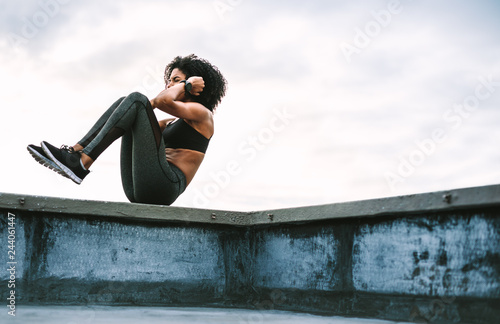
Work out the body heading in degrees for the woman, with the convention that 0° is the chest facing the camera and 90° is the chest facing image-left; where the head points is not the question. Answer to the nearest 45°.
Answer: approximately 90°
